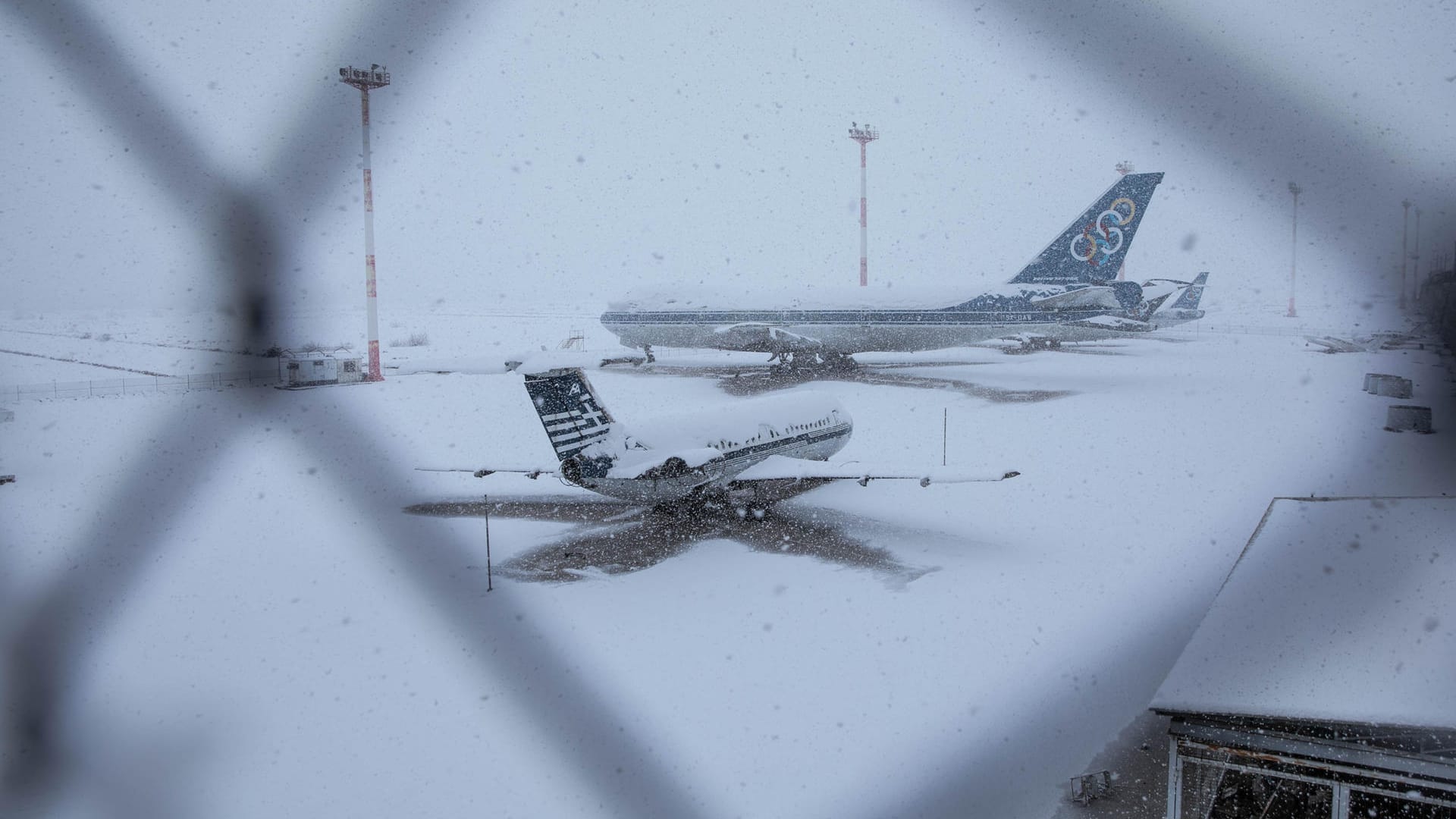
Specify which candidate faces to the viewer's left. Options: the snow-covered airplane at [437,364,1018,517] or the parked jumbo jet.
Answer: the parked jumbo jet

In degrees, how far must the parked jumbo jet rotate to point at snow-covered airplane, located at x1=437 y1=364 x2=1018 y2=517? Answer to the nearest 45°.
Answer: approximately 90° to its left

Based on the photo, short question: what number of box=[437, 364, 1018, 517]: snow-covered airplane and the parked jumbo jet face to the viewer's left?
1

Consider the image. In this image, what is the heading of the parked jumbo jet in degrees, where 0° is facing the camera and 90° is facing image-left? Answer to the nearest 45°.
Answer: approximately 90°

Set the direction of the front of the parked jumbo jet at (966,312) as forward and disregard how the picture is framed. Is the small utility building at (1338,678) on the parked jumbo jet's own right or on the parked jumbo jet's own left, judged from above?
on the parked jumbo jet's own left

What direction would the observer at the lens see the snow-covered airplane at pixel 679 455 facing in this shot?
facing away from the viewer and to the right of the viewer
